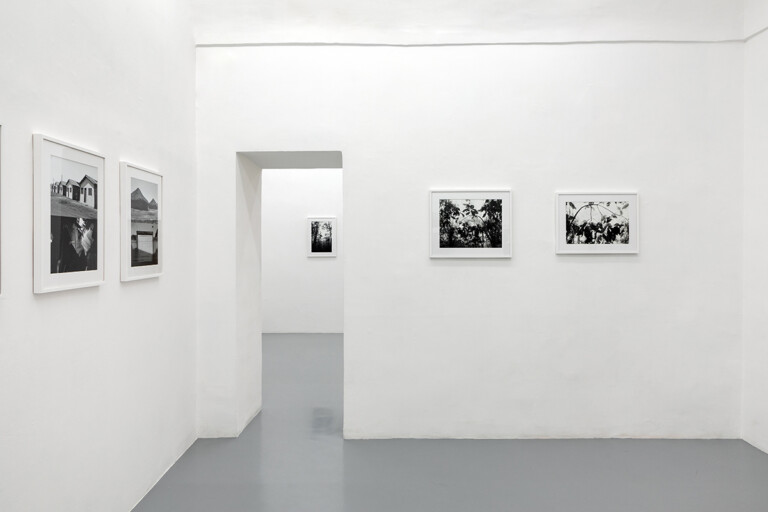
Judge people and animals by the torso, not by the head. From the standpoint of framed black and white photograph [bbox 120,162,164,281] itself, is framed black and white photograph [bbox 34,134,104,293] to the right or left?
on its right

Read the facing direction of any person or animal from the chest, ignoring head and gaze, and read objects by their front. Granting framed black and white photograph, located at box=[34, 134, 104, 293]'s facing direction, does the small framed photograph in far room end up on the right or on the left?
on its left

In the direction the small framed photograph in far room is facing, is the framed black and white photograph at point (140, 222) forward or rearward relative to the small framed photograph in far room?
forward

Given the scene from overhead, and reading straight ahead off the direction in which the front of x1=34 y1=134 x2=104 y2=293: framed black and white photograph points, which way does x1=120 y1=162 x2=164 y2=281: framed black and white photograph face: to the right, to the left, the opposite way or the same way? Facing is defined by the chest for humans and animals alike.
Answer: the same way

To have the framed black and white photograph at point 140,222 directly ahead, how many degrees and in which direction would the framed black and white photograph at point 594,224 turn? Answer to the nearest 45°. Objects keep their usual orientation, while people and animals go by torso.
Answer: approximately 45° to its right

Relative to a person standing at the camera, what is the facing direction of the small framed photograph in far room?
facing the viewer

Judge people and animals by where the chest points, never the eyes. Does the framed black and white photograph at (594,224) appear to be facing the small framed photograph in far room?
no

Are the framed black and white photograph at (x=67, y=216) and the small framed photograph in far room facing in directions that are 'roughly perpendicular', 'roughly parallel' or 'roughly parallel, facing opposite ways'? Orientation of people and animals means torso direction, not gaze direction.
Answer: roughly perpendicular

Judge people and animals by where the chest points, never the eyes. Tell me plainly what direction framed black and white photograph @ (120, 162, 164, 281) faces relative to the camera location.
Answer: facing the viewer and to the right of the viewer

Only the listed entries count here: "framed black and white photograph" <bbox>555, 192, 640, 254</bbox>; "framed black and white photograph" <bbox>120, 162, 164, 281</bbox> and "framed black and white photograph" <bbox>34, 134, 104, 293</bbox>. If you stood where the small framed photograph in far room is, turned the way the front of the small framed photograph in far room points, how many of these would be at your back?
0

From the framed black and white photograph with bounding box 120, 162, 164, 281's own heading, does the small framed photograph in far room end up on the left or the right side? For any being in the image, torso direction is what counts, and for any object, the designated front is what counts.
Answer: on its left

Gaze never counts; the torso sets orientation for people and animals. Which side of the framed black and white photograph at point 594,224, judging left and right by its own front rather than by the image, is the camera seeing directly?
front

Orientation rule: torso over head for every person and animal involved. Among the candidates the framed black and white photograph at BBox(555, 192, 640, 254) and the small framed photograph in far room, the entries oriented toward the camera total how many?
2
